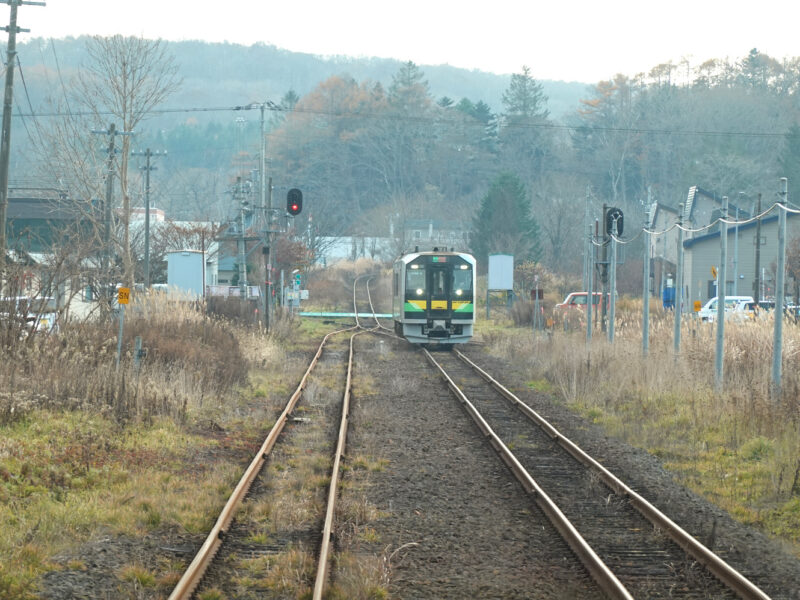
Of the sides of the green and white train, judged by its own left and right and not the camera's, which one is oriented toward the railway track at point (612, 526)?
front

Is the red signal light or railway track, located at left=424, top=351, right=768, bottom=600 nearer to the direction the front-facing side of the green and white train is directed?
the railway track

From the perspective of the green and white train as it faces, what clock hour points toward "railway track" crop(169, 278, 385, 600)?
The railway track is roughly at 12 o'clock from the green and white train.

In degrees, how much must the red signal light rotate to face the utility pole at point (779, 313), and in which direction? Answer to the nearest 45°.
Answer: approximately 45° to its left

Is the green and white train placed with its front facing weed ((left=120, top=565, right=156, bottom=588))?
yes

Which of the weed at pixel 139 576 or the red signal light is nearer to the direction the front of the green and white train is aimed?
the weed

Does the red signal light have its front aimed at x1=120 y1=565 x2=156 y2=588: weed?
yes

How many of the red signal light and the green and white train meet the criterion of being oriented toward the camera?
2

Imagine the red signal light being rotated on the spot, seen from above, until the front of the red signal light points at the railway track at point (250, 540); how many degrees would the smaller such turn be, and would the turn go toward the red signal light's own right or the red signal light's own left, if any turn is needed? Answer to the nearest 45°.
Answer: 0° — it already faces it

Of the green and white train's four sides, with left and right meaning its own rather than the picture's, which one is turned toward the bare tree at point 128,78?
right

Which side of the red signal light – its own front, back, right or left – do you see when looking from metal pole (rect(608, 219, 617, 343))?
left

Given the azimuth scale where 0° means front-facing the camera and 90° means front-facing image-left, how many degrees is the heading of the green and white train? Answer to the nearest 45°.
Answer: approximately 0°

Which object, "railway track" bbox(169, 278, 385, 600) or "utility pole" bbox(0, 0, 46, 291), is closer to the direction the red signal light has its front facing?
the railway track
